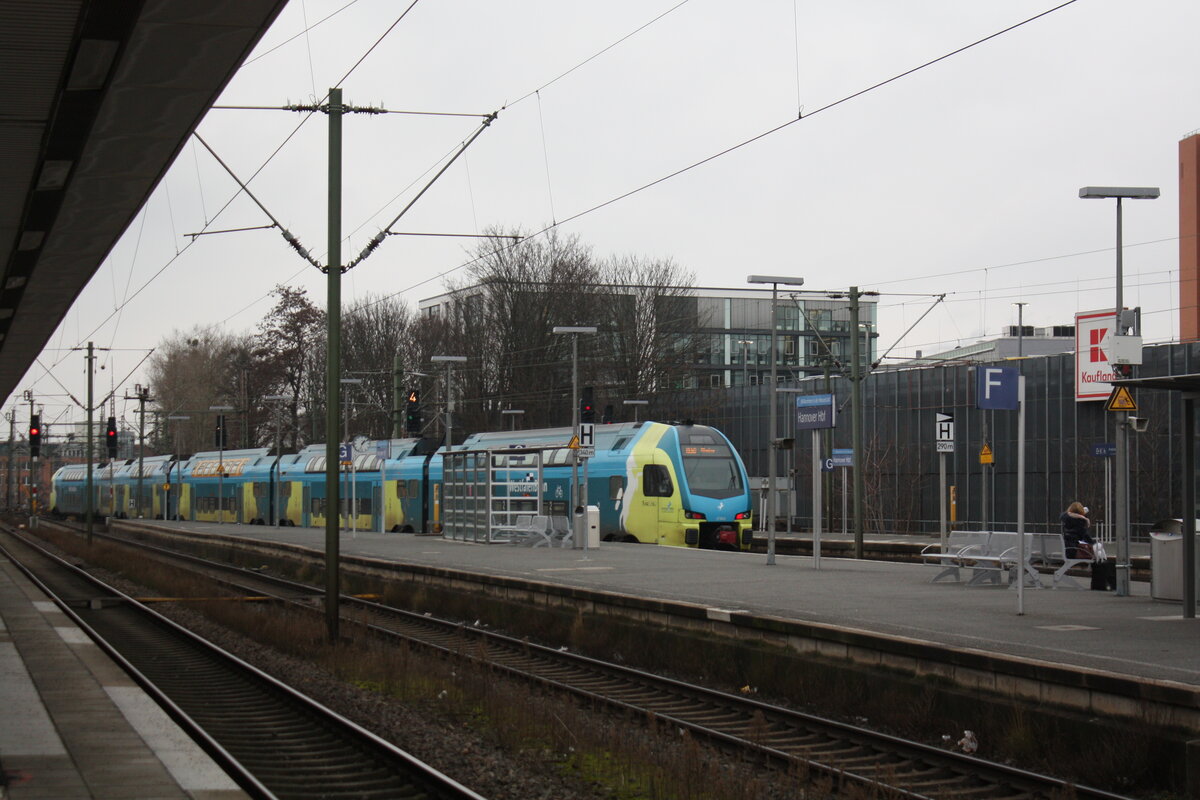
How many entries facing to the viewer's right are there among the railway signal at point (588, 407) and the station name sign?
0

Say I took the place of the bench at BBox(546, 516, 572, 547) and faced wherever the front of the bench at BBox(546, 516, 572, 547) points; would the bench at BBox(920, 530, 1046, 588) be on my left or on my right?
on my left

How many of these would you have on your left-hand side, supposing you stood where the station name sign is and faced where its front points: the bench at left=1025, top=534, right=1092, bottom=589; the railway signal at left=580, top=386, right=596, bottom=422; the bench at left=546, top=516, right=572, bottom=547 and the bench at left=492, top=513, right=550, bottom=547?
1

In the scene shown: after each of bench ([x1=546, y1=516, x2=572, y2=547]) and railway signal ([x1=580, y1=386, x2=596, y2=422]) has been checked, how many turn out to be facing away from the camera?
0

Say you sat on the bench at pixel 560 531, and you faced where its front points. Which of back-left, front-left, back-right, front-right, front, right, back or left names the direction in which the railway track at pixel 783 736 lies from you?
front-left

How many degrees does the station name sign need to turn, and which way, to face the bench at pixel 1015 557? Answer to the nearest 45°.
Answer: approximately 90° to its left

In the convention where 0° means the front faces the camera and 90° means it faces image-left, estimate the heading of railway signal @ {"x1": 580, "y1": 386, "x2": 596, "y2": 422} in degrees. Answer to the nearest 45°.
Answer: approximately 0°

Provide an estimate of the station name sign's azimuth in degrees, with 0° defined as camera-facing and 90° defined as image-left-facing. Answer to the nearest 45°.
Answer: approximately 45°

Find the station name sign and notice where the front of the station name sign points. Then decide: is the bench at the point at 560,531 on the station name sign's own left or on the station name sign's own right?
on the station name sign's own right

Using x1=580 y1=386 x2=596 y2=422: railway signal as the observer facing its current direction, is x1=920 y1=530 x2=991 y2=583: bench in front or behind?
in front

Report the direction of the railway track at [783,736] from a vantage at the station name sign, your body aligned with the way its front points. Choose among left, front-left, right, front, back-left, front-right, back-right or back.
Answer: front-left
